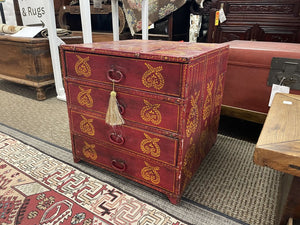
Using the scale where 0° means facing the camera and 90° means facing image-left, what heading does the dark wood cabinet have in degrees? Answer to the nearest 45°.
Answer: approximately 0°

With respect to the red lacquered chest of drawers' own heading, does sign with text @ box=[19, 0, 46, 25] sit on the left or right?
on its right

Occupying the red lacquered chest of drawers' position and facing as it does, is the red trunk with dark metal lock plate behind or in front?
behind

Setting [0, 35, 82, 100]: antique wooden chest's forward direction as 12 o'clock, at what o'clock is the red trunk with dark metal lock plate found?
The red trunk with dark metal lock plate is roughly at 9 o'clock from the antique wooden chest.

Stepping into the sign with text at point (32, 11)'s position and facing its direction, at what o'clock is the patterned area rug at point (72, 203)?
The patterned area rug is roughly at 12 o'clock from the sign with text.

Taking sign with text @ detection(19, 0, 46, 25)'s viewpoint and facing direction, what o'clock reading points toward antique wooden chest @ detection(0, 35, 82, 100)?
The antique wooden chest is roughly at 12 o'clock from the sign with text.

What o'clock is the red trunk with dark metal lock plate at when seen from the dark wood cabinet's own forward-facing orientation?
The red trunk with dark metal lock plate is roughly at 12 o'clock from the dark wood cabinet.

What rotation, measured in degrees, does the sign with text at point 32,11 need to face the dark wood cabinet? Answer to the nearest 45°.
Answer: approximately 45° to its left
